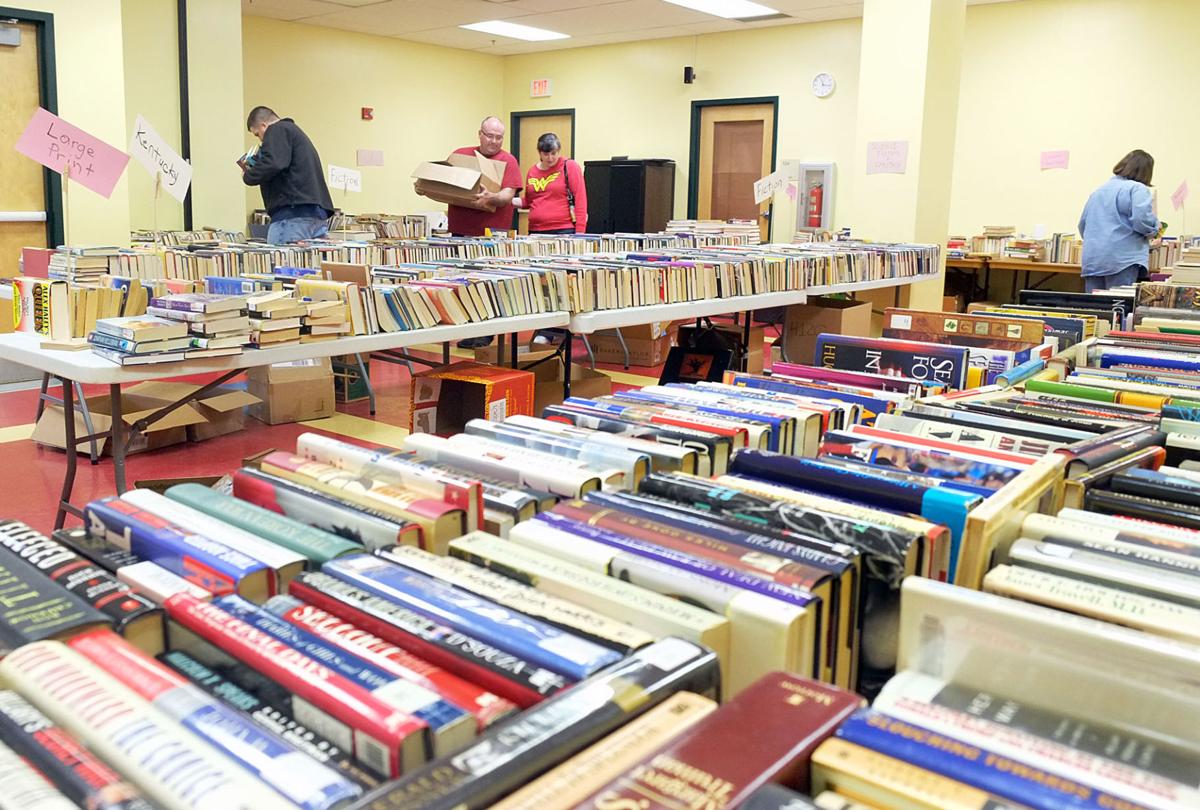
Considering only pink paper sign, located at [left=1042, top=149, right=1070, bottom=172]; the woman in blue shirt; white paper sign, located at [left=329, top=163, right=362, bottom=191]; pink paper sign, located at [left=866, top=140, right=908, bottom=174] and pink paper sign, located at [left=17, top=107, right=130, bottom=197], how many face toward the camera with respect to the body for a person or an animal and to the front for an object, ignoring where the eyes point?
4

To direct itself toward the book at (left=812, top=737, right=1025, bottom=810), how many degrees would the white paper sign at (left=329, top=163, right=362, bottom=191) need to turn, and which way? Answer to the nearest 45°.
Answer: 0° — it already faces it

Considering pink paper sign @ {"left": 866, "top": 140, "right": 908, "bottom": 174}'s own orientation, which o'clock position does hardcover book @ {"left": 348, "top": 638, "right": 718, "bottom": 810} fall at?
The hardcover book is roughly at 12 o'clock from the pink paper sign.

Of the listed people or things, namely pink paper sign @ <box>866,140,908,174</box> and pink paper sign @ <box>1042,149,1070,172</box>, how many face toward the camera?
2

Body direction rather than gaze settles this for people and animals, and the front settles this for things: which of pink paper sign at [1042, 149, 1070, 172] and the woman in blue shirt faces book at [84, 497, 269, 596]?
the pink paper sign

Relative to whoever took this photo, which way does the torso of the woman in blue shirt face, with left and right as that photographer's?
facing away from the viewer and to the right of the viewer

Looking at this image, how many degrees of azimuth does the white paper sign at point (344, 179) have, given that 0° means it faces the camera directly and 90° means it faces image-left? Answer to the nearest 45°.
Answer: approximately 0°

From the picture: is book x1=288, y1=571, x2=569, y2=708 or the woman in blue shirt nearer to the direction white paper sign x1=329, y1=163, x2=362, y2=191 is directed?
the book

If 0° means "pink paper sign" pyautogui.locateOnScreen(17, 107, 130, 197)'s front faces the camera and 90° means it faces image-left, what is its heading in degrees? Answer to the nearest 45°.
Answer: approximately 0°

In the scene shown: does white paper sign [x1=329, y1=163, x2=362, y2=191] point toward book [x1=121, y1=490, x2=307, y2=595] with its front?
yes

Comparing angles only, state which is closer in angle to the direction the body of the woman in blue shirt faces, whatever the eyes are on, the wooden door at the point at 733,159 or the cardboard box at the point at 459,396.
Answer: the wooden door

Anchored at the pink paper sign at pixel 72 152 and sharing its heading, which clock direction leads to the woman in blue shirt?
The woman in blue shirt is roughly at 9 o'clock from the pink paper sign.
